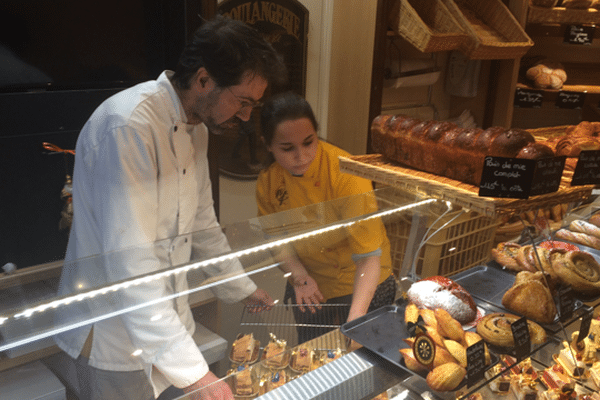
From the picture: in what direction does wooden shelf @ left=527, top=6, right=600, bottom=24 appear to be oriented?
toward the camera

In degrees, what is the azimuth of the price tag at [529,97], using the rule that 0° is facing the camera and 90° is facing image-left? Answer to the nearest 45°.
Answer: approximately 0°

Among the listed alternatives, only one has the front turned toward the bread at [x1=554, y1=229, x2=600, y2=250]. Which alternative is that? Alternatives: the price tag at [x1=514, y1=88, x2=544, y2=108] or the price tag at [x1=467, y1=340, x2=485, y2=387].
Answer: the price tag at [x1=514, y1=88, x2=544, y2=108]

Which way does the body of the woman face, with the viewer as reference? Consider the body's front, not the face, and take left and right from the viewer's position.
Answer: facing the viewer

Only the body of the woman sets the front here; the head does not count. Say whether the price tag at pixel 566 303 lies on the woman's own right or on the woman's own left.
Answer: on the woman's own left

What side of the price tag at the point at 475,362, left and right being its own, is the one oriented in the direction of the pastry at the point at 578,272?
left

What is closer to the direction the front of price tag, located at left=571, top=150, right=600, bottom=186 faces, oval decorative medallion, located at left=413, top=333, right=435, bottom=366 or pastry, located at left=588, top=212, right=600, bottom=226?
the oval decorative medallion
